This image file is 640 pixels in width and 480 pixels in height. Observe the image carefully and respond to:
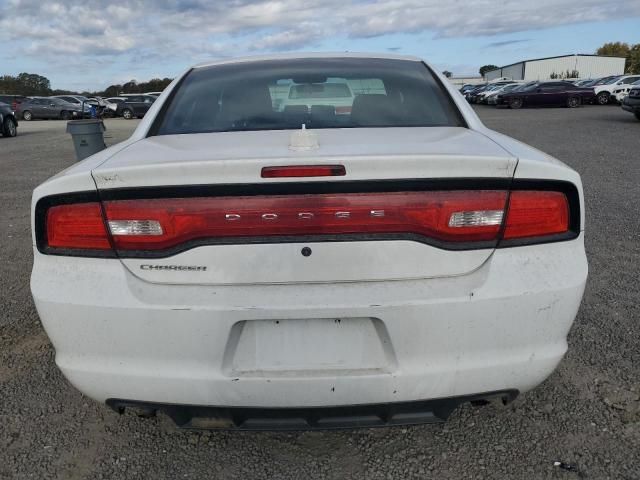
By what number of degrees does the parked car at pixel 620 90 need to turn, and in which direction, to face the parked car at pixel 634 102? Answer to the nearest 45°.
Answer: approximately 45° to its left

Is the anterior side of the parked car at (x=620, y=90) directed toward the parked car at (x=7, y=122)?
yes

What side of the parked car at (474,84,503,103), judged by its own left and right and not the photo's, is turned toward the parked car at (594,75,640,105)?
left

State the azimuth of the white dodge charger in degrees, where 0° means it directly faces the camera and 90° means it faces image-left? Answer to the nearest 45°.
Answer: approximately 180°

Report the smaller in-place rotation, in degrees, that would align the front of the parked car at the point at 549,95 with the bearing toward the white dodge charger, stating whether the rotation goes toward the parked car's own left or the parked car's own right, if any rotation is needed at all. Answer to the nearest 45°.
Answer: approximately 90° to the parked car's own left

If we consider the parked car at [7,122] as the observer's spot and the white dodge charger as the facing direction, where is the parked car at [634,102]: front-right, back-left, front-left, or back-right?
front-left

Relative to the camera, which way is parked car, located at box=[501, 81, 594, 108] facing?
to the viewer's left

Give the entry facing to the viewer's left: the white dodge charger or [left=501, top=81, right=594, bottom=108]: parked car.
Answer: the parked car

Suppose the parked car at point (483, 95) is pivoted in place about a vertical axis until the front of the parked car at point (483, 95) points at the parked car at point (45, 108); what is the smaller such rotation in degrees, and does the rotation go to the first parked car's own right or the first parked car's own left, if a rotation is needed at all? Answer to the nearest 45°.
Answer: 0° — it already faces it

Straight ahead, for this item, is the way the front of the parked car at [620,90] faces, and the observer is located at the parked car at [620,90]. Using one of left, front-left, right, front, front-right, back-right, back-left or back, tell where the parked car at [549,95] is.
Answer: front-right

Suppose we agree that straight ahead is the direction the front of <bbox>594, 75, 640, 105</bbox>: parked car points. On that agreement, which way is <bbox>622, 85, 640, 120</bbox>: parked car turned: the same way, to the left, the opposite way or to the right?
the same way

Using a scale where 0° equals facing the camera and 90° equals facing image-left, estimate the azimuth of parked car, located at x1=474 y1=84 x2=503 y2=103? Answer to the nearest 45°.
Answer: approximately 45°

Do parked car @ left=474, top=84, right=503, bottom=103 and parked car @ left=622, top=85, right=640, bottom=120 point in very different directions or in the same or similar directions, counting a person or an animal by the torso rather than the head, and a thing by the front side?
same or similar directions

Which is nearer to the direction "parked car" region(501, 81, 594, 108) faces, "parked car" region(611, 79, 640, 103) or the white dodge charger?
the white dodge charger

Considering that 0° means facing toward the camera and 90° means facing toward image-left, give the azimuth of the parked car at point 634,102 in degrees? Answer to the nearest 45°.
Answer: approximately 45°

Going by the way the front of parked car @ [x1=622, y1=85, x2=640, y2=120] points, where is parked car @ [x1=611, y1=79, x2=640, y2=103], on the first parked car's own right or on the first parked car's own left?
on the first parked car's own right
